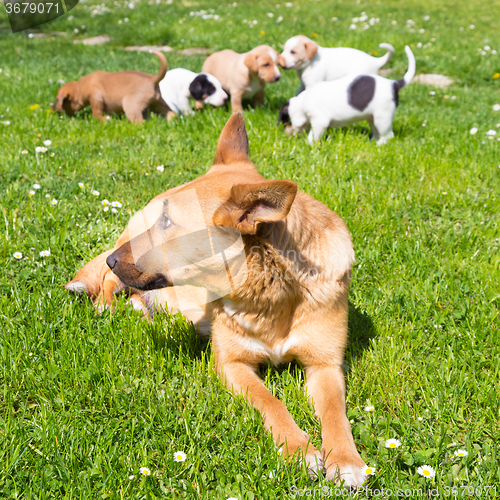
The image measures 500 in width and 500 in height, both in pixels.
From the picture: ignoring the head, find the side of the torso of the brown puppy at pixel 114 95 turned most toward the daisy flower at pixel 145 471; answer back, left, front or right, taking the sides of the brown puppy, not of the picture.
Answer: left

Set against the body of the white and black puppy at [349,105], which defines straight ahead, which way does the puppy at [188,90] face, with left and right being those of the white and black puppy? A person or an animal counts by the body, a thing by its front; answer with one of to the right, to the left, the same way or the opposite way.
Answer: the opposite way

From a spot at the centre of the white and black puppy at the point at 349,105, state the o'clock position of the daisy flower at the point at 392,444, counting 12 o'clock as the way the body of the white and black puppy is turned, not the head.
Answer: The daisy flower is roughly at 9 o'clock from the white and black puppy.

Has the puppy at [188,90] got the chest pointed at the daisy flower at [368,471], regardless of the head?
no

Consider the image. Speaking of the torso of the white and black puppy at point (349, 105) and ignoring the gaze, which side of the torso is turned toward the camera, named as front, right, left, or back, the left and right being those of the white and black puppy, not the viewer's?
left

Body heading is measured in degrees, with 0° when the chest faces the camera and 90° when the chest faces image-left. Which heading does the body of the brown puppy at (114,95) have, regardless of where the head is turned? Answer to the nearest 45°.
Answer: approximately 90°

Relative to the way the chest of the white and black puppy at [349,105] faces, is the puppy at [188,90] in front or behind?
in front

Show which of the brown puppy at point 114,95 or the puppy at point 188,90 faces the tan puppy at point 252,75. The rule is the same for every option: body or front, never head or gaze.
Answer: the puppy

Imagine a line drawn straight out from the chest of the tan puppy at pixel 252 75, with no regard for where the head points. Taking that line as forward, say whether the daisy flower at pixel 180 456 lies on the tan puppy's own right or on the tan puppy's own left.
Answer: on the tan puppy's own right

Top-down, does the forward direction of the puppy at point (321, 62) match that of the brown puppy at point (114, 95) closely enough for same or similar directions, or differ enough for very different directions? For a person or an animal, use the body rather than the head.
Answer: same or similar directions

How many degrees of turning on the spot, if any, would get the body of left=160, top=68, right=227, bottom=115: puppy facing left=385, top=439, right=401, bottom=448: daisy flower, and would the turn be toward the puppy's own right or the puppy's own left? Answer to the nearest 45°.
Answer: approximately 90° to the puppy's own right

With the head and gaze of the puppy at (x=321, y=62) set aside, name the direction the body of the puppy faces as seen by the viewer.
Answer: to the viewer's left

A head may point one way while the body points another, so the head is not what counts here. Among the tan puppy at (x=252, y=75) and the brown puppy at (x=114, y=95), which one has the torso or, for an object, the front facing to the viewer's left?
the brown puppy

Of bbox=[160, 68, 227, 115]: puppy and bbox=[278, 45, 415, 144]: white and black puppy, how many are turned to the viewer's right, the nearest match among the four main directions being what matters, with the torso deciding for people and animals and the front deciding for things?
1

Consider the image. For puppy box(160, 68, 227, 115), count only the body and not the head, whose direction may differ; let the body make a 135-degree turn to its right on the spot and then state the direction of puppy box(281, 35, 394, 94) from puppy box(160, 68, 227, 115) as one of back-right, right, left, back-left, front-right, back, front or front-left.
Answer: back-left

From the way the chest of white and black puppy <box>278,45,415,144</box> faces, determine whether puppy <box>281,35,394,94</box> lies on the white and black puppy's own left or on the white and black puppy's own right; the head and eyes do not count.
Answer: on the white and black puppy's own right

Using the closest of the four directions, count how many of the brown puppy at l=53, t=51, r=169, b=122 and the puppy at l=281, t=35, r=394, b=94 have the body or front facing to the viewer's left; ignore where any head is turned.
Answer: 2

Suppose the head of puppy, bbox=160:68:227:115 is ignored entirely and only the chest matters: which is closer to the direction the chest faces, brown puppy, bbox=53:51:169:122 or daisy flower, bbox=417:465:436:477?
the daisy flower

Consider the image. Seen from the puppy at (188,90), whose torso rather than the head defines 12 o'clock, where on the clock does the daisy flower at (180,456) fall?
The daisy flower is roughly at 3 o'clock from the puppy.
